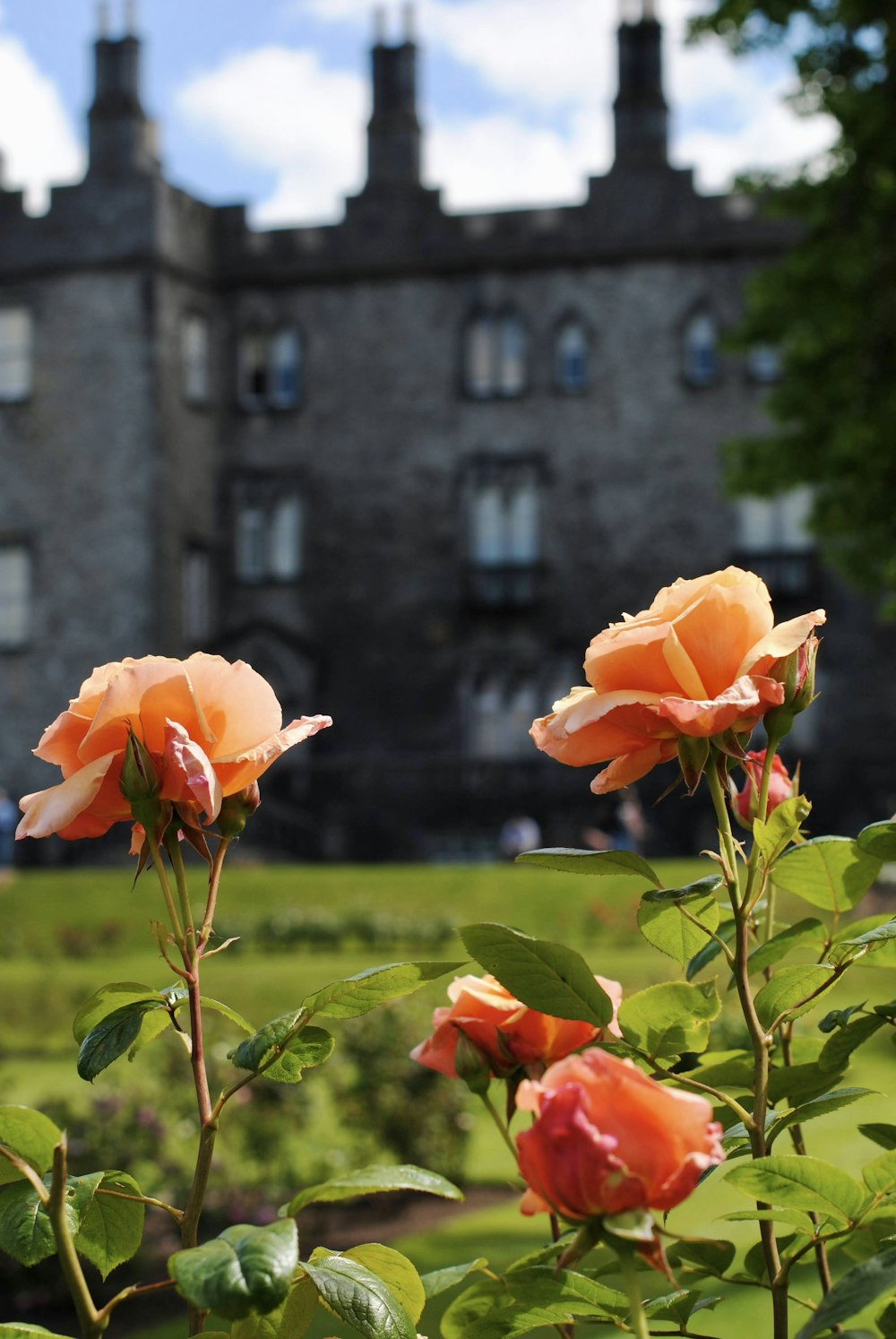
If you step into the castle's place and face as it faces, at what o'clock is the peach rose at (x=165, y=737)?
The peach rose is roughly at 12 o'clock from the castle.

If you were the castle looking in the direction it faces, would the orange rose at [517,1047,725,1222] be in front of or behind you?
in front

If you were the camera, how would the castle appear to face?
facing the viewer

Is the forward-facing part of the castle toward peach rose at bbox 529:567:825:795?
yes

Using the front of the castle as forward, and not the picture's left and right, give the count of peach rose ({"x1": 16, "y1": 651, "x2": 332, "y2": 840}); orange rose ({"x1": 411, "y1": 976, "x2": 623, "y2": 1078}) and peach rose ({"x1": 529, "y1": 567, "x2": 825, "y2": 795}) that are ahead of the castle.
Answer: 3

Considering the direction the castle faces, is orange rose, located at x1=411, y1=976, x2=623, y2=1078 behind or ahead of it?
ahead
